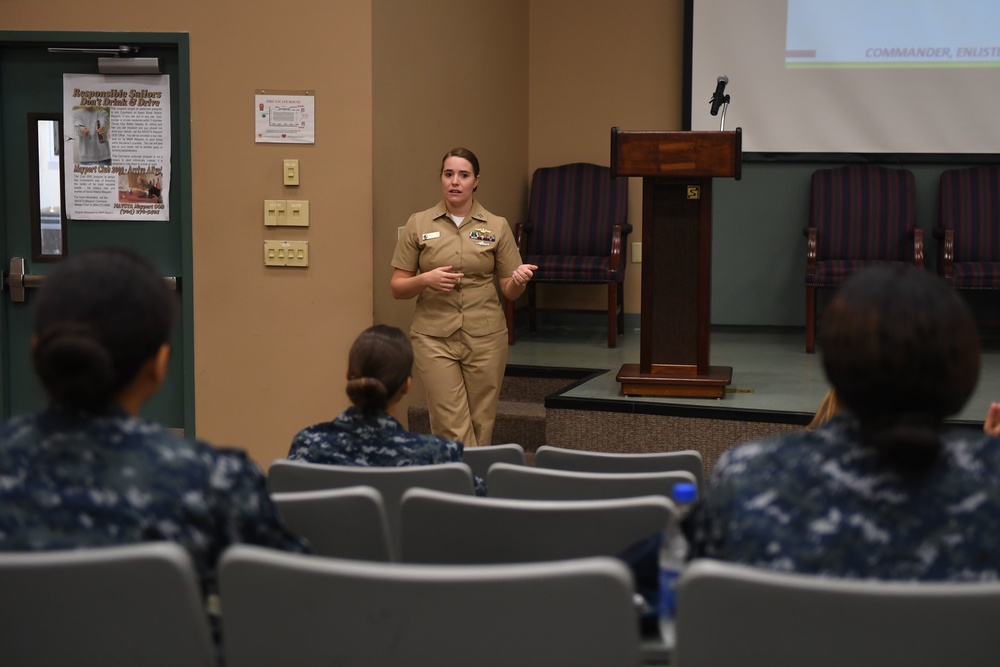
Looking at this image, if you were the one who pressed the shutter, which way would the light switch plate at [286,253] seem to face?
facing the viewer

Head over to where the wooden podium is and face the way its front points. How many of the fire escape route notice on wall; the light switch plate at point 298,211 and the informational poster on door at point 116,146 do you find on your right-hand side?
3

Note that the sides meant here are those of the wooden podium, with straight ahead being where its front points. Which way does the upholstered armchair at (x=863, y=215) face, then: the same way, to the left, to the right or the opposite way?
the same way

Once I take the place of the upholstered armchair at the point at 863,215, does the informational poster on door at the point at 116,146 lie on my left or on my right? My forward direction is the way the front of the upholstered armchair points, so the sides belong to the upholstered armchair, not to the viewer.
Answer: on my right

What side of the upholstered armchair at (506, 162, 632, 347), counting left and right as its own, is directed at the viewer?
front

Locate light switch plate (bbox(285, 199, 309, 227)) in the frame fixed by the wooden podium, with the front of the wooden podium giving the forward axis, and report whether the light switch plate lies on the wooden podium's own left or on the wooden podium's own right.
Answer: on the wooden podium's own right

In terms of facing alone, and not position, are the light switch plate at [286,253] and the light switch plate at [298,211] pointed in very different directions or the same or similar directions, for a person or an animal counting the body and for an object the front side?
same or similar directions

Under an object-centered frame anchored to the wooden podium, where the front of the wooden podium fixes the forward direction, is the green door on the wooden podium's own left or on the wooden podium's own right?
on the wooden podium's own right

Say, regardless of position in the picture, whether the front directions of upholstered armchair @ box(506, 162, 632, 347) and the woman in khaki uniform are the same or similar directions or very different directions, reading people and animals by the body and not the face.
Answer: same or similar directions

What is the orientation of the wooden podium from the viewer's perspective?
toward the camera

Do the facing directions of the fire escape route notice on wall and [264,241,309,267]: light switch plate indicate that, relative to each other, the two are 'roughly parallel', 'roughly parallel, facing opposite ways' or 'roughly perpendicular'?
roughly parallel

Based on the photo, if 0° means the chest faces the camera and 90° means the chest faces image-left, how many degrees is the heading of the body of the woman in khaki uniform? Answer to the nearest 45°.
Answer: approximately 0°

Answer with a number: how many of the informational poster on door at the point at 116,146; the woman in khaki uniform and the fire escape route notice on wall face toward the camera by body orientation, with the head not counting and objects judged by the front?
3

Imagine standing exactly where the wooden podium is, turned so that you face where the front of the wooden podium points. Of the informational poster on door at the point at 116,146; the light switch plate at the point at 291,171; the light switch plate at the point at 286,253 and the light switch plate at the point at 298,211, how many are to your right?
4

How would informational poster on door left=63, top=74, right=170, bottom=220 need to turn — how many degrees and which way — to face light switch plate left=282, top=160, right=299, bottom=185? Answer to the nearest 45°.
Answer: approximately 45° to its left

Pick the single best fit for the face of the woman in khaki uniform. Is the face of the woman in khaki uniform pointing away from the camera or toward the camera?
toward the camera

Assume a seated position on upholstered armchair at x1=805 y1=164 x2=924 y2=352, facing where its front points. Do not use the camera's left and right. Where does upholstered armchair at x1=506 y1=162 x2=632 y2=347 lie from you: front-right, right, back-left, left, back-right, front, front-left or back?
right
